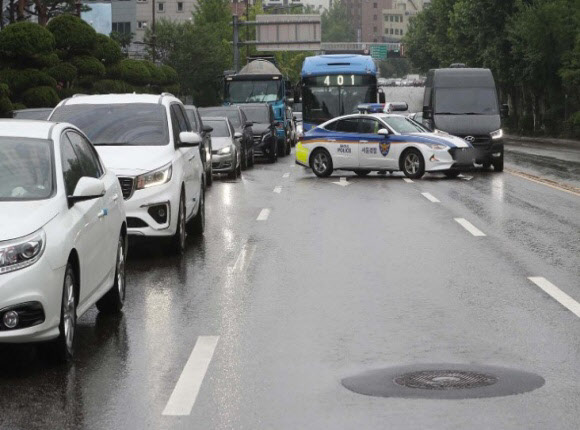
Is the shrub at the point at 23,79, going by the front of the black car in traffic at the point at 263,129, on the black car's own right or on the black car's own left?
on the black car's own right

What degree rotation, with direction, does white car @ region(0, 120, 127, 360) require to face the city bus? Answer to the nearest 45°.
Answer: approximately 135° to its right

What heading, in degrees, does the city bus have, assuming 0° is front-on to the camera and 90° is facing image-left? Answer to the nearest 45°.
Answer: approximately 0°

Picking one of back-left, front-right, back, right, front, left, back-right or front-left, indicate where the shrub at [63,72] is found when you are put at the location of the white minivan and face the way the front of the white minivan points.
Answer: back

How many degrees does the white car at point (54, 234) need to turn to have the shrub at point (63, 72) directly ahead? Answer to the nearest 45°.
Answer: approximately 135° to its right

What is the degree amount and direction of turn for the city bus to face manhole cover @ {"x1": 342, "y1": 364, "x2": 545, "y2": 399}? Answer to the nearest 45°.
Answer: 0° — it already faces it

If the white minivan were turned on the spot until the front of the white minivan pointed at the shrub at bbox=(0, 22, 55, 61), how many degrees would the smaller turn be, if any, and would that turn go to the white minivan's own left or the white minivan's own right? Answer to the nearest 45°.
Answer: approximately 180°

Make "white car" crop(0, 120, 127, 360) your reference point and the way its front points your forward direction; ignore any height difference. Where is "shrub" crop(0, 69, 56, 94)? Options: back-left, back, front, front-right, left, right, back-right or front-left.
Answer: back-right

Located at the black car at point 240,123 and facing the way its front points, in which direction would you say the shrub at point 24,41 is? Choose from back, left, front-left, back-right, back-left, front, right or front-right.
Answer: back-right

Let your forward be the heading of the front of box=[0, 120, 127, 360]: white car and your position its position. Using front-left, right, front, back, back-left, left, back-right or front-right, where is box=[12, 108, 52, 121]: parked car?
back-right

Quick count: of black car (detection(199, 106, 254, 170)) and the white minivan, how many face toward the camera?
2
